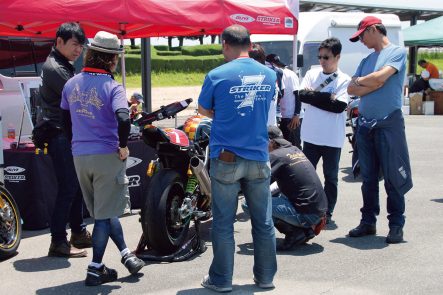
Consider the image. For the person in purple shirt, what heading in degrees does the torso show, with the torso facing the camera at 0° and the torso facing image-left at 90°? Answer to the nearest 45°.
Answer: approximately 225°

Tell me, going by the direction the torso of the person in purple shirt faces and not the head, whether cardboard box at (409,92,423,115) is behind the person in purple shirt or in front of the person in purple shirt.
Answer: in front

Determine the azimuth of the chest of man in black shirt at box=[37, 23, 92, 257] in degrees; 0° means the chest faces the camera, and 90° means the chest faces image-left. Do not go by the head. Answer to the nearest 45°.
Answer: approximately 270°

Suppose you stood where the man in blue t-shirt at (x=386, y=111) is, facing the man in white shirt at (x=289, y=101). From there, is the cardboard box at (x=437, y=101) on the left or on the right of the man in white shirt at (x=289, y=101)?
right

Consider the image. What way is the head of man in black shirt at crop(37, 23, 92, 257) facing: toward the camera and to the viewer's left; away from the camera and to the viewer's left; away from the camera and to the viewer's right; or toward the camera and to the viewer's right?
toward the camera and to the viewer's right

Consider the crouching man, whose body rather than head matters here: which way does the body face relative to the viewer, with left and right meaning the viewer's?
facing away from the viewer and to the left of the viewer

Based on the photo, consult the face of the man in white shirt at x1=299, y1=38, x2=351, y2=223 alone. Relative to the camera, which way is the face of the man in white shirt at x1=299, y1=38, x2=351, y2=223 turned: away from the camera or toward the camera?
toward the camera

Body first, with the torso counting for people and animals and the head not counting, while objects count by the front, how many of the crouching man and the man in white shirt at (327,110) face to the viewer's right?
0

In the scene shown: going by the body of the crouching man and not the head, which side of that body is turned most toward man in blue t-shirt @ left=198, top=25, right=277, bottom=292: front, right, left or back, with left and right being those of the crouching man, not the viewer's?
left

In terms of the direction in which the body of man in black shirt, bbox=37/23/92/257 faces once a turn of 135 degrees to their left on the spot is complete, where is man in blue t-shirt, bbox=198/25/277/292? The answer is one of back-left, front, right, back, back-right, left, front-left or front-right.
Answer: back

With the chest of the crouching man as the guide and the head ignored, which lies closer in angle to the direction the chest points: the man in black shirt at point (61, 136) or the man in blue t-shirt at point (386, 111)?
the man in black shirt

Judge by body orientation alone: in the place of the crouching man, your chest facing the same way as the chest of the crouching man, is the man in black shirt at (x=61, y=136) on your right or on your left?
on your left

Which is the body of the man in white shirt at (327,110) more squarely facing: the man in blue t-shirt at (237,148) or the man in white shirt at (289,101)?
the man in blue t-shirt

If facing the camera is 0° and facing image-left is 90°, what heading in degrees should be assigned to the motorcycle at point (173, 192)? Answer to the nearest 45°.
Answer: approximately 225°

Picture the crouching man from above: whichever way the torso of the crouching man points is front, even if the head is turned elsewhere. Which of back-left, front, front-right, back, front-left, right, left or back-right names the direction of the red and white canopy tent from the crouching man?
front

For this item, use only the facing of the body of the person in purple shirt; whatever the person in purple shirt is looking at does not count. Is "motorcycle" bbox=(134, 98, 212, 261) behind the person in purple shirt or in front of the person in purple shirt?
in front

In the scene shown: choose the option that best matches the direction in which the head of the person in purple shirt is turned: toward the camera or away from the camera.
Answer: away from the camera

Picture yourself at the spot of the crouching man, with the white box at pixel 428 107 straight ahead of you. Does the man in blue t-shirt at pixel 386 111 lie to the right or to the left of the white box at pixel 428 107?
right

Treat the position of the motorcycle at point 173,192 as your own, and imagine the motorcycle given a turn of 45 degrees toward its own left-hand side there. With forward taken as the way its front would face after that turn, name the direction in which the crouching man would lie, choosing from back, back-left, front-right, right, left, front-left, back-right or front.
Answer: right
